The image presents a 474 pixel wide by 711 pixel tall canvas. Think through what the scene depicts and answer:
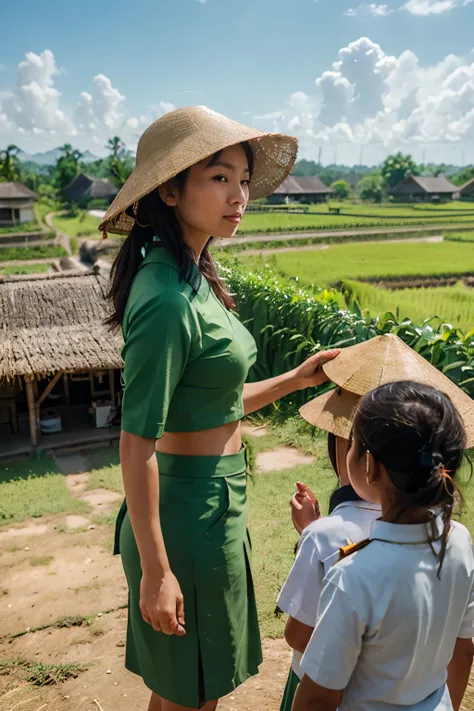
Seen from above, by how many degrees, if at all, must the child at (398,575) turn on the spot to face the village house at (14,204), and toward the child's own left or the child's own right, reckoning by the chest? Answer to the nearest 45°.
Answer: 0° — they already face it

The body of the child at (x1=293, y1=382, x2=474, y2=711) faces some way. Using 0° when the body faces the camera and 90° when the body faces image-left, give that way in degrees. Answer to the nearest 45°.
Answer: approximately 135°

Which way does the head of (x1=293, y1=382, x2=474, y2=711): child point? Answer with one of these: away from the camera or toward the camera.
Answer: away from the camera

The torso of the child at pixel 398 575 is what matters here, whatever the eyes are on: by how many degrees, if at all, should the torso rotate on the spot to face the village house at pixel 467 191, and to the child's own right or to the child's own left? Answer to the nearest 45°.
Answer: approximately 45° to the child's own right

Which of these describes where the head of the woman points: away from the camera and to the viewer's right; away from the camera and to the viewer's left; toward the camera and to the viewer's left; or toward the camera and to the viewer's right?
toward the camera and to the viewer's right

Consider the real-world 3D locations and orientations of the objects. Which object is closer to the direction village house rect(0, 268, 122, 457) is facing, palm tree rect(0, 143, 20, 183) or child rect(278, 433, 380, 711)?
the child

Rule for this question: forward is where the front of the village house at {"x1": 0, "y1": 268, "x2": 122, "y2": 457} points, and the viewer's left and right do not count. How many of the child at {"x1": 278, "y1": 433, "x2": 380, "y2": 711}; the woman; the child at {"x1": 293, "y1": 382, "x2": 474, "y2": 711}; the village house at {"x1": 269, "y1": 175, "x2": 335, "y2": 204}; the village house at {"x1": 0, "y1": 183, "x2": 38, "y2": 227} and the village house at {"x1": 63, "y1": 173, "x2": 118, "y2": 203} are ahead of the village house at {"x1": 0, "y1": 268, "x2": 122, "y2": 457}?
3
